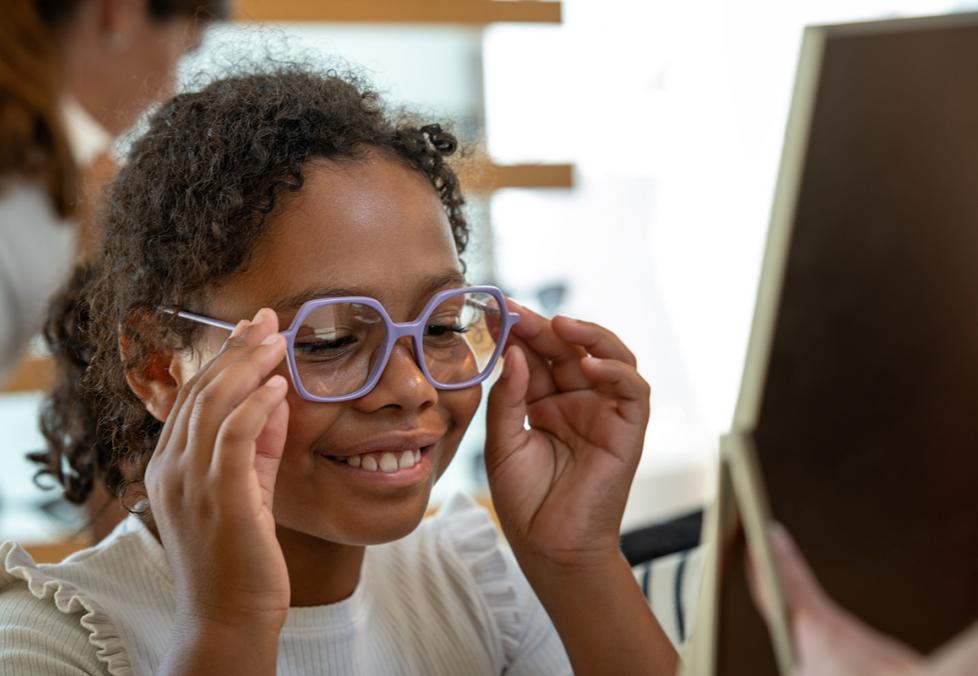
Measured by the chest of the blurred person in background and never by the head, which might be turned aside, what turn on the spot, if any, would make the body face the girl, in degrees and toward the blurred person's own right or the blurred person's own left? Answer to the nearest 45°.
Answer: approximately 90° to the blurred person's own right

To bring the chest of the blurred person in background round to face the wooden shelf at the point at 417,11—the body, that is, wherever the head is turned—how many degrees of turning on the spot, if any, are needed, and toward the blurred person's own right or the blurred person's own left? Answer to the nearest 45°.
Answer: approximately 45° to the blurred person's own left

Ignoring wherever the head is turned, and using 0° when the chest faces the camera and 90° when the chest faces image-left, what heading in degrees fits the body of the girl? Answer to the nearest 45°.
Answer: approximately 315°

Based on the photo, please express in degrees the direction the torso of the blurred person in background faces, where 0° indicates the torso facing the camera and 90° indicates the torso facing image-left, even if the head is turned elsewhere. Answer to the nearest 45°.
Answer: approximately 270°
